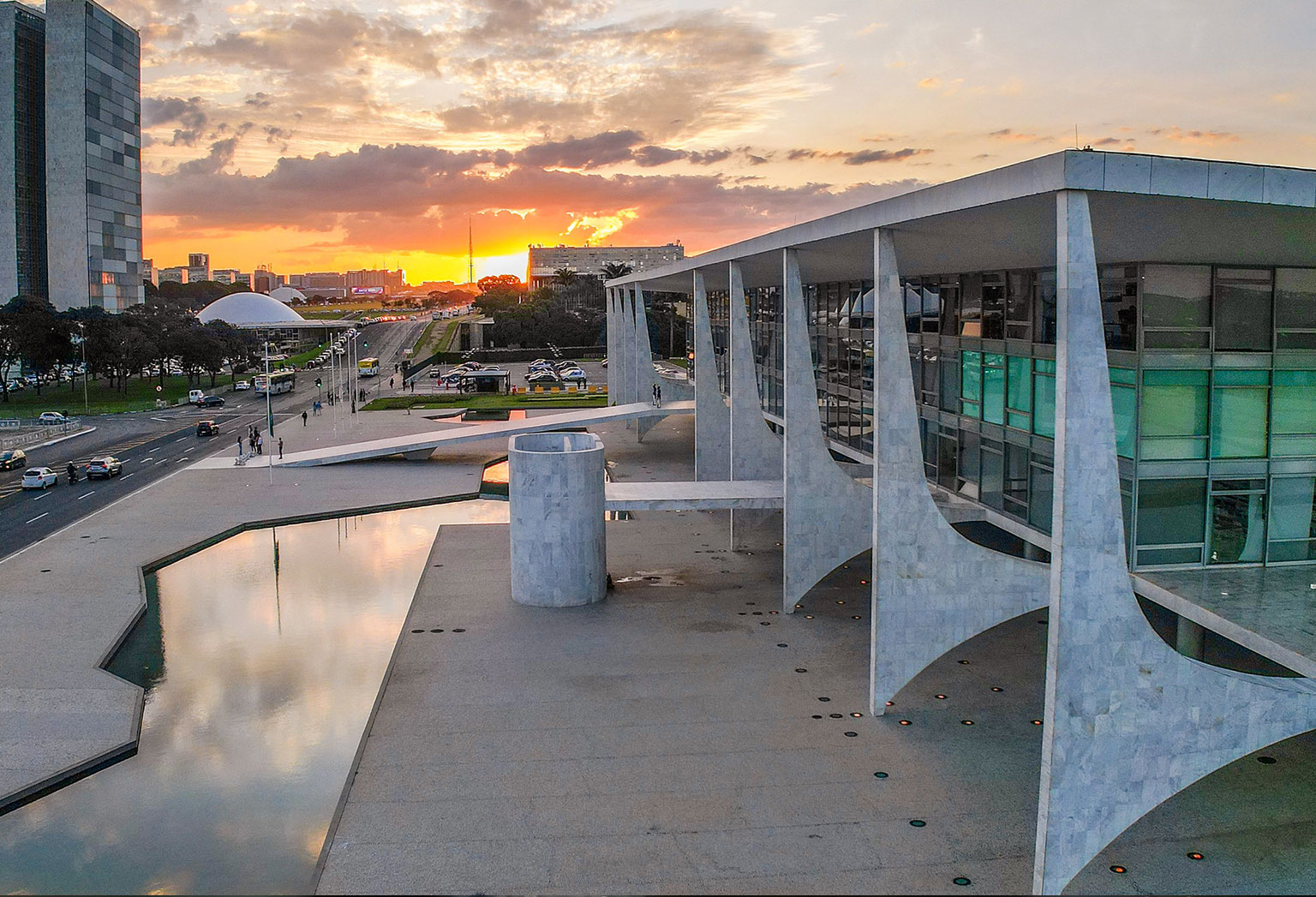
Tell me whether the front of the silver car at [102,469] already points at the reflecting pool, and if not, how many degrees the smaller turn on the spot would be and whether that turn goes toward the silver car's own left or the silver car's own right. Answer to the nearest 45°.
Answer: approximately 135° to the silver car's own right

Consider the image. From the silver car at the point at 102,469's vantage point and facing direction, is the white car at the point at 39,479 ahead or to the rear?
to the rear

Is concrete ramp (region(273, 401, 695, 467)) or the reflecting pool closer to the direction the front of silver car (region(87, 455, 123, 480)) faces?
the concrete ramp

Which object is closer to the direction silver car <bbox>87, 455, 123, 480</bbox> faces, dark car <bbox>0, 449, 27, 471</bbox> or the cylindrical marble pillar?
the dark car

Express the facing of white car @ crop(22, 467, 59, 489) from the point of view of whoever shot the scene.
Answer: facing away from the viewer and to the right of the viewer

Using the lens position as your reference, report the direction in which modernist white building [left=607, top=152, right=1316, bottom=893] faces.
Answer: facing the viewer and to the left of the viewer

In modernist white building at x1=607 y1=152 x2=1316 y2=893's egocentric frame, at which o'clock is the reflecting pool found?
The reflecting pool is roughly at 11 o'clock from the modernist white building.
